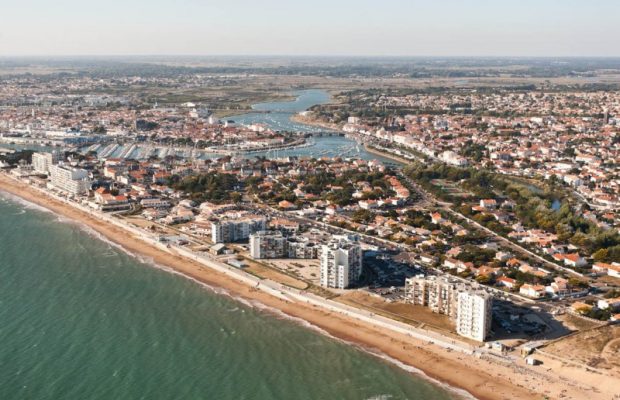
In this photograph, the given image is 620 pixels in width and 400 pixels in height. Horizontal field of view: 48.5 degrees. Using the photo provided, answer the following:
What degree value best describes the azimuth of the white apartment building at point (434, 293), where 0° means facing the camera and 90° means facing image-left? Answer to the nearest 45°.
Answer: approximately 45°

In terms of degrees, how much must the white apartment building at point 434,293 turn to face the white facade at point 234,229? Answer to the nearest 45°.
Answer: approximately 90° to its right

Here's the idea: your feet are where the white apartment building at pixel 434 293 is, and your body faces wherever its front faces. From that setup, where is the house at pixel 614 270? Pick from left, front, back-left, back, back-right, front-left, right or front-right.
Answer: back

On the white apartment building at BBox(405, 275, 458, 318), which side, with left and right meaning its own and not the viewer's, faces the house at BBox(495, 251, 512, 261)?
back

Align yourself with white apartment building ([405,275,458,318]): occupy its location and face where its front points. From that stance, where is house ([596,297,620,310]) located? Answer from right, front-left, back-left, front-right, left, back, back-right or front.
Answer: back-left

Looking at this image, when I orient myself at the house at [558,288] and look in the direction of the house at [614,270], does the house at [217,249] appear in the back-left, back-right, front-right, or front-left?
back-left

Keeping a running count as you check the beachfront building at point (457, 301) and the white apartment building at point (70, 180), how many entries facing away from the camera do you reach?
0

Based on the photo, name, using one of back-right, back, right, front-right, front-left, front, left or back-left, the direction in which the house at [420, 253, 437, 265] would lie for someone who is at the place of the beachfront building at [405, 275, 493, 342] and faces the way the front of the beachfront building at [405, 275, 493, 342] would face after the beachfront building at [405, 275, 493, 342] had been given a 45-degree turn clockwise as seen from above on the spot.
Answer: right

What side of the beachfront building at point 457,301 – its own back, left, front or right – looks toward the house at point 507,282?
back

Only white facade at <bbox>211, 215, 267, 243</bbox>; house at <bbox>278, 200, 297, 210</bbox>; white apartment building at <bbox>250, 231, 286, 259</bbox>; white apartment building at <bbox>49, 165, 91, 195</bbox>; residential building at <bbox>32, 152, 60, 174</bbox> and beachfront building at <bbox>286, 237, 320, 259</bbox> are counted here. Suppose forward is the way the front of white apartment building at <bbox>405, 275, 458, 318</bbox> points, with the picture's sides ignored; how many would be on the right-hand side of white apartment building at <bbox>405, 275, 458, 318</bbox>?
6

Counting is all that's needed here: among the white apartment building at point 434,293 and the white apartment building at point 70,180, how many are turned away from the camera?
0

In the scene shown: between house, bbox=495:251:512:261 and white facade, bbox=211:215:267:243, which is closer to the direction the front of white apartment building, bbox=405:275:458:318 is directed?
the white facade

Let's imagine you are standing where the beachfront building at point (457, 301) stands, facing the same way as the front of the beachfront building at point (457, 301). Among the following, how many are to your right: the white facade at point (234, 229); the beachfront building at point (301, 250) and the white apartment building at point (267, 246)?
3

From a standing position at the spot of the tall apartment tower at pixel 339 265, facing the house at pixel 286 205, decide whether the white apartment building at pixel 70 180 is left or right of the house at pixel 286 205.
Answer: left
